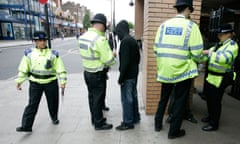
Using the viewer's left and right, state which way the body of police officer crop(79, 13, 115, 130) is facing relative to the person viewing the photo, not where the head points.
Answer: facing away from the viewer and to the right of the viewer

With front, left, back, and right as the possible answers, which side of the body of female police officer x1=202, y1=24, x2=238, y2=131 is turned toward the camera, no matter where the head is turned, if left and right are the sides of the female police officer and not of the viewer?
left

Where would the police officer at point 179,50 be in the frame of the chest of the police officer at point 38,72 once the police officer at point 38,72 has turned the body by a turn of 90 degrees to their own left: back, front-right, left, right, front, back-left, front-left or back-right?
front-right

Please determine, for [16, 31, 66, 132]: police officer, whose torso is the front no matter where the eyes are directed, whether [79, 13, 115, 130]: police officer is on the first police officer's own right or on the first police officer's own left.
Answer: on the first police officer's own left

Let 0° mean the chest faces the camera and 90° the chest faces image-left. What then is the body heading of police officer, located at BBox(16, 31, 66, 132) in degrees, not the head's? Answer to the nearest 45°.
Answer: approximately 0°

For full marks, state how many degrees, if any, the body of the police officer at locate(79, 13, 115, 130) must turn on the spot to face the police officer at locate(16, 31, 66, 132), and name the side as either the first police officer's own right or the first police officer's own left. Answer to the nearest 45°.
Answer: approximately 135° to the first police officer's own left

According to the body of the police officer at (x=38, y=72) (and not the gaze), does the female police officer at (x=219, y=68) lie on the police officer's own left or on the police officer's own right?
on the police officer's own left
